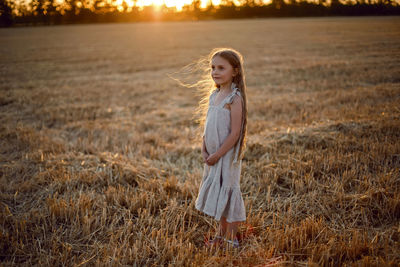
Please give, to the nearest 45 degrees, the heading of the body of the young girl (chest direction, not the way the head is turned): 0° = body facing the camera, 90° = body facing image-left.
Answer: approximately 45°
